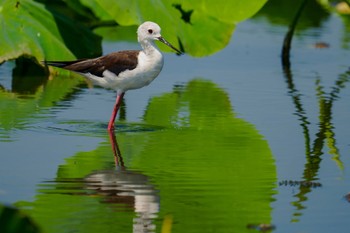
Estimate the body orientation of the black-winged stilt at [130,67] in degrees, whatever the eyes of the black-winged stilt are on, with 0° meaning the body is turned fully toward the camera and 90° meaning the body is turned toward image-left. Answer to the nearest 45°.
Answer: approximately 270°
